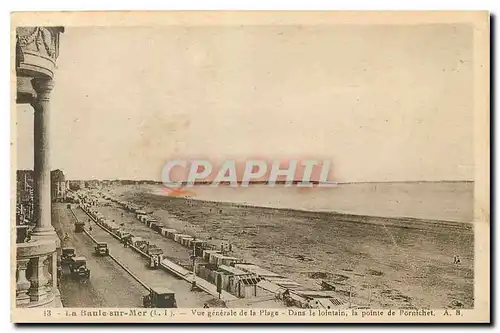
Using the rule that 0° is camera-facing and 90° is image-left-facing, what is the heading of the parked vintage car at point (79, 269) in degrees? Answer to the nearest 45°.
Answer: approximately 315°

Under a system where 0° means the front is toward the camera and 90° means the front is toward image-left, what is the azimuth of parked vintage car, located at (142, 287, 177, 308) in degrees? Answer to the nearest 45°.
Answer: approximately 135°
